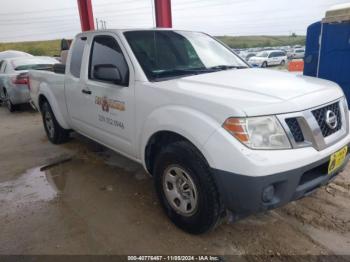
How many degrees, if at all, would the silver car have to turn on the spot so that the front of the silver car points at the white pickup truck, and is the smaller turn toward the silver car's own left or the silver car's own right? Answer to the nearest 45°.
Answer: approximately 135° to the silver car's own left

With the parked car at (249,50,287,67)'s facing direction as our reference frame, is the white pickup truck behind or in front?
in front

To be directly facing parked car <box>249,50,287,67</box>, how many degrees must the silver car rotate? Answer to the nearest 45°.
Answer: approximately 90° to its right

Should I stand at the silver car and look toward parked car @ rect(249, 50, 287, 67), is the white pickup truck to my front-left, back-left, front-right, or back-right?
back-right

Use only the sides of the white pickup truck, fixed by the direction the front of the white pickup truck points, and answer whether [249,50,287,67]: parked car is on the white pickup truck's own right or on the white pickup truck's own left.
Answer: on the white pickup truck's own left

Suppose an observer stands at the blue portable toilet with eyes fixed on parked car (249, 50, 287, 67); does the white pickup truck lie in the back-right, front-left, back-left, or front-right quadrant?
back-left

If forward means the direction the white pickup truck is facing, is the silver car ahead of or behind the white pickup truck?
behind

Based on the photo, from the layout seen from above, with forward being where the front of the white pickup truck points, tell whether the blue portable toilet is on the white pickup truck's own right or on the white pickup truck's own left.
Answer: on the white pickup truck's own left

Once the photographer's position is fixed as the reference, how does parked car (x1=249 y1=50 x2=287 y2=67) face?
facing the viewer and to the left of the viewer

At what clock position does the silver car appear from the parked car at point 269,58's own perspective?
The silver car is roughly at 11 o'clock from the parked car.

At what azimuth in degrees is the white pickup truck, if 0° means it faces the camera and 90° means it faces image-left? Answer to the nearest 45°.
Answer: approximately 315°

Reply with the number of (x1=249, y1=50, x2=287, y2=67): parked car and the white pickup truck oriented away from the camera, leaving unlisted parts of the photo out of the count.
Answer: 0

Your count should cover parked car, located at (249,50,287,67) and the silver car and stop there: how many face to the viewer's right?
0

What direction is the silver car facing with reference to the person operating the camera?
facing away from the viewer and to the left of the viewer
